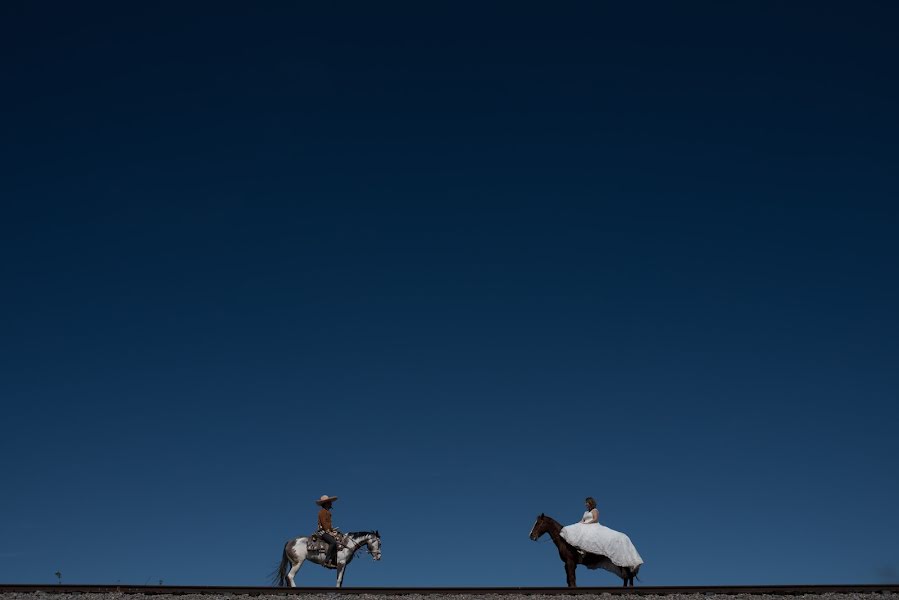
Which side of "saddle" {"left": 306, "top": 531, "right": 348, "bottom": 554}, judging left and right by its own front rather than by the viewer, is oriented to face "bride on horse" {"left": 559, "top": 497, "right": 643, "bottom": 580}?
front

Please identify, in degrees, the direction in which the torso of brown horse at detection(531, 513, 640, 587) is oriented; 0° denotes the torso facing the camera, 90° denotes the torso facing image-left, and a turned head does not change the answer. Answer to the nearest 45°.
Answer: approximately 90°

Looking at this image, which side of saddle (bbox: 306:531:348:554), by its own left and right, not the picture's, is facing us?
right

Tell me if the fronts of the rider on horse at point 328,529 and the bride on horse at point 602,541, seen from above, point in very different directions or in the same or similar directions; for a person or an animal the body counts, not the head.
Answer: very different directions

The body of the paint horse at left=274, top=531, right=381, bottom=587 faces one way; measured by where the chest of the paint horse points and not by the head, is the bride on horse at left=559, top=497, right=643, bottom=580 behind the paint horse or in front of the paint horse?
in front

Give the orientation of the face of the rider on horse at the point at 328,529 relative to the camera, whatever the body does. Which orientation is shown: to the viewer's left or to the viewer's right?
to the viewer's right

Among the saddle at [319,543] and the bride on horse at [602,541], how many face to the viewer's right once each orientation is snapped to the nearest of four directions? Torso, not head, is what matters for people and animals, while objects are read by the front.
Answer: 1

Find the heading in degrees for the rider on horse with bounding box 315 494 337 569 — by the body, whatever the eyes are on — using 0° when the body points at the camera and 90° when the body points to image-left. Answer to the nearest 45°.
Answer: approximately 270°

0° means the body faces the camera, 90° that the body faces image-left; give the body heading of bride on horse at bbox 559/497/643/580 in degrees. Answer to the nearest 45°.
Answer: approximately 90°

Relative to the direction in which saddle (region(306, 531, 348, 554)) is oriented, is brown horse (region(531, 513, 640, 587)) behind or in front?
in front

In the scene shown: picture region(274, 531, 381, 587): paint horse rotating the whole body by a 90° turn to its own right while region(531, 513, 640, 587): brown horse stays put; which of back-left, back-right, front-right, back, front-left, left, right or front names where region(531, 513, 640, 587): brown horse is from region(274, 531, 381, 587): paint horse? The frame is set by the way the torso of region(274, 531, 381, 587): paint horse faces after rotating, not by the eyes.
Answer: left

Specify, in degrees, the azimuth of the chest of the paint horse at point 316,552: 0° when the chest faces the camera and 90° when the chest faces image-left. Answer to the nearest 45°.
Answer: approximately 270°

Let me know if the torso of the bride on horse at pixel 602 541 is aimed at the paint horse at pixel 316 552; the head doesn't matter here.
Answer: yes

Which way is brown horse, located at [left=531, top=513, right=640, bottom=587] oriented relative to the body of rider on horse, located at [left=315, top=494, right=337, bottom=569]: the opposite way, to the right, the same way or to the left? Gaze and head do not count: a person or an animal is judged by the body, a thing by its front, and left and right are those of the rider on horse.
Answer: the opposite way

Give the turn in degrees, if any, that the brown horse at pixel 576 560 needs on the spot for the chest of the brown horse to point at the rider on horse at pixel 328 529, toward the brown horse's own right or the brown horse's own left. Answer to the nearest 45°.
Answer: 0° — it already faces them

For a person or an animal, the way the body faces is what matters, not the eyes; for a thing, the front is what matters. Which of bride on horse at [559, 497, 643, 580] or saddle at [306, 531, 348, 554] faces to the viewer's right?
the saddle

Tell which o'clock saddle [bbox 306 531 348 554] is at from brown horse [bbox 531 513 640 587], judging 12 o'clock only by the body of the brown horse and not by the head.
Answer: The saddle is roughly at 12 o'clock from the brown horse.
